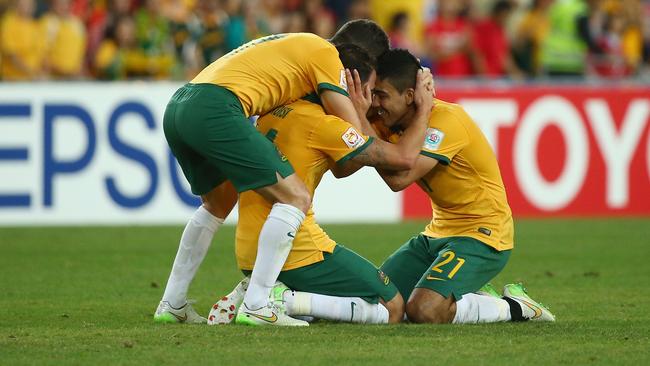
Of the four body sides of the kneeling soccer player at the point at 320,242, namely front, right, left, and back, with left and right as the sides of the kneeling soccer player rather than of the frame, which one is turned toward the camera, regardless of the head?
right

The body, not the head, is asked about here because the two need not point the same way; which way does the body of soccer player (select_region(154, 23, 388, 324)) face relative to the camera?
to the viewer's right

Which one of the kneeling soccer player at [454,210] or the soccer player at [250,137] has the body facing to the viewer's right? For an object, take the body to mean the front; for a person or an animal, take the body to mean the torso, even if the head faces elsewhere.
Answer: the soccer player

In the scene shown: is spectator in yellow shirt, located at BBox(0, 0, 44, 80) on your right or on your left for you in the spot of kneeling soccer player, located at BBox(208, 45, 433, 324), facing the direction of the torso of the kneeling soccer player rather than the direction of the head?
on your left

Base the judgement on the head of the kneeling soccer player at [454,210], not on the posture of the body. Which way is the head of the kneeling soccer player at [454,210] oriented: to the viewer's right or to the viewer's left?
to the viewer's left

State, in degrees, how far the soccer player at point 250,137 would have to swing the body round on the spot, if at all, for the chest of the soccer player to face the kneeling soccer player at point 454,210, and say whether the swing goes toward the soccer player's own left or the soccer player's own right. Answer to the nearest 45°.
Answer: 0° — they already face them

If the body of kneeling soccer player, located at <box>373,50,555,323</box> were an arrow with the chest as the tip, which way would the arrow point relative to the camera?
to the viewer's left

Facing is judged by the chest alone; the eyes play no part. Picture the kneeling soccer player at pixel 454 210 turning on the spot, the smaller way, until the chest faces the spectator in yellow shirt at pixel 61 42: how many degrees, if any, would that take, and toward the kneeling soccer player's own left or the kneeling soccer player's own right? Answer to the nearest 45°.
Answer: approximately 45° to the kneeling soccer player's own right

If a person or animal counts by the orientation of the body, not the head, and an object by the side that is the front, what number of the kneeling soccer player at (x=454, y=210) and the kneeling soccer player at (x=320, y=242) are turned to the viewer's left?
1
